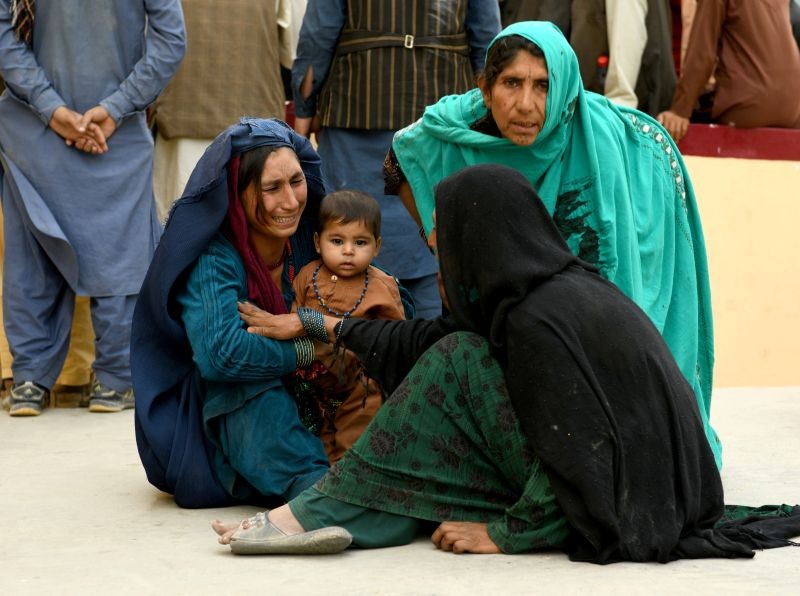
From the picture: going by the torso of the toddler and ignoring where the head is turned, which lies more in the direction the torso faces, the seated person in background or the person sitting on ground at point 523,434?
the person sitting on ground

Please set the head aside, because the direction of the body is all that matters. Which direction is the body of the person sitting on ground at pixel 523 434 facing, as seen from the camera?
to the viewer's left

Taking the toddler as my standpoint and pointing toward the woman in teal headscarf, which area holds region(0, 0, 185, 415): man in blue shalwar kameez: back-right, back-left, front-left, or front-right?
back-left

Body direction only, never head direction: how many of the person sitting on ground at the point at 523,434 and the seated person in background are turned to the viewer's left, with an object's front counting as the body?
1

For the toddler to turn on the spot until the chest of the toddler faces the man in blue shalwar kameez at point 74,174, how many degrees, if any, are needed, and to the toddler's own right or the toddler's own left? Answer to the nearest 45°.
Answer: approximately 135° to the toddler's own right

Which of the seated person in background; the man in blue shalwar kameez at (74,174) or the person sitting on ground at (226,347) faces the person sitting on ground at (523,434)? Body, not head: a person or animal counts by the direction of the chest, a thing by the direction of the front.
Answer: the person sitting on ground at (226,347)

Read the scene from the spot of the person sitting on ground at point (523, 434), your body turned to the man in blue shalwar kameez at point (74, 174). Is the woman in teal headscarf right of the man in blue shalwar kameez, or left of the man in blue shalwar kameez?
right

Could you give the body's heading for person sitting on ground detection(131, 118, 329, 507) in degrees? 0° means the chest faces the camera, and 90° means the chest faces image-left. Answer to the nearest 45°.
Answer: approximately 315°

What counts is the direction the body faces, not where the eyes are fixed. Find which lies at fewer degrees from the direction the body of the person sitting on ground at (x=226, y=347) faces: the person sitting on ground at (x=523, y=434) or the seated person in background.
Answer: the person sitting on ground
